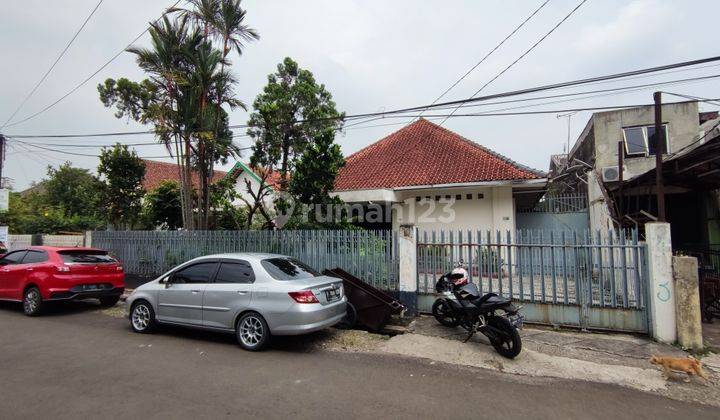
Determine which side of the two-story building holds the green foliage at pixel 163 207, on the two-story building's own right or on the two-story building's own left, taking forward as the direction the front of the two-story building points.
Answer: on the two-story building's own right

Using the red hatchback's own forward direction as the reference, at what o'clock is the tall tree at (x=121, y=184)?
The tall tree is roughly at 2 o'clock from the red hatchback.

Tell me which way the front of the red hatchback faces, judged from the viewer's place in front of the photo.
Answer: facing away from the viewer and to the left of the viewer

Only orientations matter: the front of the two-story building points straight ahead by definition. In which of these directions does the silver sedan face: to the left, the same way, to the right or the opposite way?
to the right

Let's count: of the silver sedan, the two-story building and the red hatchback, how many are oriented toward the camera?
1

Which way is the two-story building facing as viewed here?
toward the camera

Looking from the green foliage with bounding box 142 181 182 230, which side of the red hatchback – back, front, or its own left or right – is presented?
right

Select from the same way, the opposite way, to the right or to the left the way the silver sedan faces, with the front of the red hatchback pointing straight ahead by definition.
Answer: the same way

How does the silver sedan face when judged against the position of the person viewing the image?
facing away from the viewer and to the left of the viewer

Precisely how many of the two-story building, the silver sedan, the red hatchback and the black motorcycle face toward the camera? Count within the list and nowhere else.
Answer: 1

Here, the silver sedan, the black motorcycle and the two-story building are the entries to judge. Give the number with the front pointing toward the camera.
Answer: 1

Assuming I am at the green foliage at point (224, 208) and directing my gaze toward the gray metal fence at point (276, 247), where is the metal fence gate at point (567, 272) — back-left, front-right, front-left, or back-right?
front-left

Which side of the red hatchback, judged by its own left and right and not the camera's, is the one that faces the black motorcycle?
back
